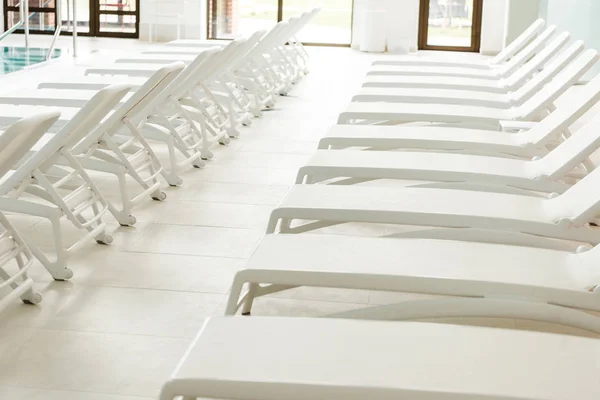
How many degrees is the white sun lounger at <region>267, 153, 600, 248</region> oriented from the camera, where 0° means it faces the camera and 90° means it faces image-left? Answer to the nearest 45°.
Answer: approximately 90°

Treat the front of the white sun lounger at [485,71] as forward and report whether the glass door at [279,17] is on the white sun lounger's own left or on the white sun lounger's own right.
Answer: on the white sun lounger's own right

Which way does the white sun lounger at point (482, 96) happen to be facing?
to the viewer's left

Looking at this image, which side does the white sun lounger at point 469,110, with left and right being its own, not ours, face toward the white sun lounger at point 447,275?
left

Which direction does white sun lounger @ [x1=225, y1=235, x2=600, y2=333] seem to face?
to the viewer's left

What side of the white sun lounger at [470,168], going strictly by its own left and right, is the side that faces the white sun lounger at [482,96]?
right

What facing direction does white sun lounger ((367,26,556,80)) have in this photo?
to the viewer's left

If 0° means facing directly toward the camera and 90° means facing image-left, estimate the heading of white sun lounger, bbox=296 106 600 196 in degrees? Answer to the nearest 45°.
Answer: approximately 90°

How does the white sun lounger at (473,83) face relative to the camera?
to the viewer's left

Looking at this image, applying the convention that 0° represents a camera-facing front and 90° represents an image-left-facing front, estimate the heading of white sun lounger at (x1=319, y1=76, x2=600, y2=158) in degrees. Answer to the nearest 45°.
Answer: approximately 90°

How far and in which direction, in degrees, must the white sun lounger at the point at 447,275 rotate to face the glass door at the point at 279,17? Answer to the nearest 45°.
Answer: approximately 90° to its right

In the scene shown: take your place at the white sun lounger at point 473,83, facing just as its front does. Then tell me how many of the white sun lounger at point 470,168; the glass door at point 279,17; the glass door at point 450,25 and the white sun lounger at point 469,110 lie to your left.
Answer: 2
